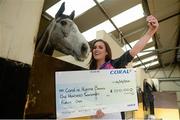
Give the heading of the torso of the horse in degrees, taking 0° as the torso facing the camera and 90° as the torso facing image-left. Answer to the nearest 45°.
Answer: approximately 315°

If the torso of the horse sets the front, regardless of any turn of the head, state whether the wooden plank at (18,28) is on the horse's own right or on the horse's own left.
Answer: on the horse's own right

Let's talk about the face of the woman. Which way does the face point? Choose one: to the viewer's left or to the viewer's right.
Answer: to the viewer's left
